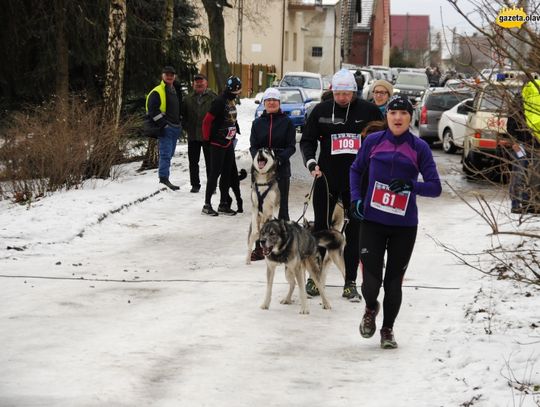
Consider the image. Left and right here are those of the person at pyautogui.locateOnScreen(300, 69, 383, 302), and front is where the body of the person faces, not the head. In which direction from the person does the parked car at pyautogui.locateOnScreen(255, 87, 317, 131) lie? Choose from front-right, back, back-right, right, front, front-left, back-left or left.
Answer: back

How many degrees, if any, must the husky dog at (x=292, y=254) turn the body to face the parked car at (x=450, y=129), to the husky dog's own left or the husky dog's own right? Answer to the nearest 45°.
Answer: approximately 135° to the husky dog's own right

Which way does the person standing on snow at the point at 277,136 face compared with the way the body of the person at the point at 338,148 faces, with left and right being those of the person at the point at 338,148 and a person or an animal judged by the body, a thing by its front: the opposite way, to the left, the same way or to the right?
the same way

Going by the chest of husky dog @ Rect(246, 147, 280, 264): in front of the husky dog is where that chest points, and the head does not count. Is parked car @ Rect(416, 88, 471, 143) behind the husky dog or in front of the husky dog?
behind

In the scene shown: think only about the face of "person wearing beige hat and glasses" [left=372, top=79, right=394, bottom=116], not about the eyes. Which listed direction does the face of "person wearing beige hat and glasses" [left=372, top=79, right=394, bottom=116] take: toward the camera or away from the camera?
toward the camera

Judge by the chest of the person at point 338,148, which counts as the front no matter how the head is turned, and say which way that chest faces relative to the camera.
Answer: toward the camera

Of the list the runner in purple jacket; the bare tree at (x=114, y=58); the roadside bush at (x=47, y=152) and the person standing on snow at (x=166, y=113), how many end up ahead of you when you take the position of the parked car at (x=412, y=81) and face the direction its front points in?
4

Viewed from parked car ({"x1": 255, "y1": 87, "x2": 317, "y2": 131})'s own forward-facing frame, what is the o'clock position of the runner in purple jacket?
The runner in purple jacket is roughly at 12 o'clock from the parked car.

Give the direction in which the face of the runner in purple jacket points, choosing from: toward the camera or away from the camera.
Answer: toward the camera

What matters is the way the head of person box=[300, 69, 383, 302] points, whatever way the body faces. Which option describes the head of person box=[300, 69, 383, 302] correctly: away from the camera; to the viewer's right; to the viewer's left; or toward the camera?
toward the camera

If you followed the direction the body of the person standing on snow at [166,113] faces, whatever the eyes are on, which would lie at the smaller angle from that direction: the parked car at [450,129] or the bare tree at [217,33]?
the parked car

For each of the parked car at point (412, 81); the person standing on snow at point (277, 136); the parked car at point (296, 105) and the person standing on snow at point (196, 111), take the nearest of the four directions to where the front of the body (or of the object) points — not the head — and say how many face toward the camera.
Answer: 4

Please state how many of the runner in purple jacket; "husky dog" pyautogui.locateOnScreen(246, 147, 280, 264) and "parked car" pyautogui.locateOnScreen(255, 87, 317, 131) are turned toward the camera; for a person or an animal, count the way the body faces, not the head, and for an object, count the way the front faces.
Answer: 3

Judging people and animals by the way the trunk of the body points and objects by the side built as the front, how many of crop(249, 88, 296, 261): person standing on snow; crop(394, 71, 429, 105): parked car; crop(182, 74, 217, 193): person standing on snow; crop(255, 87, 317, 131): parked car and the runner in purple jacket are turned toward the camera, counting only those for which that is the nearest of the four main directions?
5

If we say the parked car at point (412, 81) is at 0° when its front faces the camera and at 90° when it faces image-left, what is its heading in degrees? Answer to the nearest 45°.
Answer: approximately 0°

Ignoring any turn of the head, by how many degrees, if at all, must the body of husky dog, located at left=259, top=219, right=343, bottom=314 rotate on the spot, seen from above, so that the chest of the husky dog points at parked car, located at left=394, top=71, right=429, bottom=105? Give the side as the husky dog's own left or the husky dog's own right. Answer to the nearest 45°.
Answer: approximately 135° to the husky dog's own right

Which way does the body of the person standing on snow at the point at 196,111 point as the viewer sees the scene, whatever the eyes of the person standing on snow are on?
toward the camera
